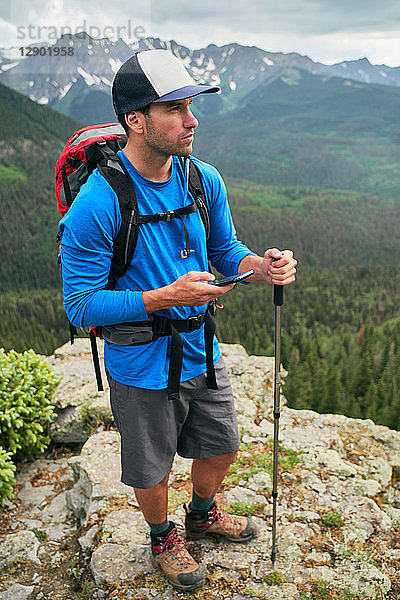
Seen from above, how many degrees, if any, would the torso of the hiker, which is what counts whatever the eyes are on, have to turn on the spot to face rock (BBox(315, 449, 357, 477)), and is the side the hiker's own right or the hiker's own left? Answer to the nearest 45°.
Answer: approximately 90° to the hiker's own left

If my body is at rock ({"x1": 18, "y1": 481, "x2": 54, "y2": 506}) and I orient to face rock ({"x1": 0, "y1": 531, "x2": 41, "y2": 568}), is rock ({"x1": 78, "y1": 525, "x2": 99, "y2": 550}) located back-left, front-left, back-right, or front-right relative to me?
front-left

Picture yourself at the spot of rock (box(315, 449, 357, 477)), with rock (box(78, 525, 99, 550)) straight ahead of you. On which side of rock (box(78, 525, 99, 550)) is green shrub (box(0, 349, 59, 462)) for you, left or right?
right

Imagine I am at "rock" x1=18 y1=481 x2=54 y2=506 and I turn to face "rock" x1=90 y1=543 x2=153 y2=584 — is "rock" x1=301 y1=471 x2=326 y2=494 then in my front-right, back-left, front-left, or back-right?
front-left

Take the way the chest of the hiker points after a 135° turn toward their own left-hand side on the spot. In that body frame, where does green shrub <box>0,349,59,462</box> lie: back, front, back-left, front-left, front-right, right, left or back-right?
front-left

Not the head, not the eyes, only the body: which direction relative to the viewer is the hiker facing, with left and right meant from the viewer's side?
facing the viewer and to the right of the viewer

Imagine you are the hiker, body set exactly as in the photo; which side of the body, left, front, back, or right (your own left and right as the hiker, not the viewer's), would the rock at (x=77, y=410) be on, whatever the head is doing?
back

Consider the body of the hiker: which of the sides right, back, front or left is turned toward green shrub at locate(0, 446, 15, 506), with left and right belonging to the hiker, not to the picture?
back
